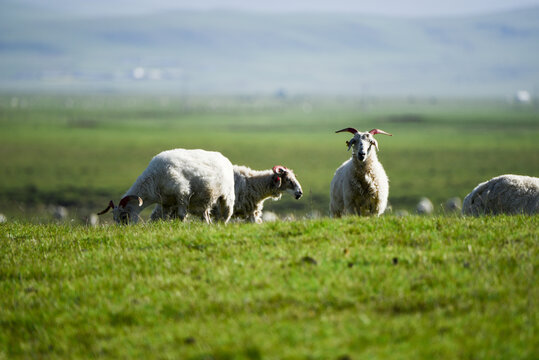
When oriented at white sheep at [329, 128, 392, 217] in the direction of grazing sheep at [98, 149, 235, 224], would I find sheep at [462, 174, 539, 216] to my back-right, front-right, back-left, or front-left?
back-left

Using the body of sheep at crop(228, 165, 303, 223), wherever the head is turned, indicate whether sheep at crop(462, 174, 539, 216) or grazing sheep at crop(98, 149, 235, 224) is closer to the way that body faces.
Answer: the sheep

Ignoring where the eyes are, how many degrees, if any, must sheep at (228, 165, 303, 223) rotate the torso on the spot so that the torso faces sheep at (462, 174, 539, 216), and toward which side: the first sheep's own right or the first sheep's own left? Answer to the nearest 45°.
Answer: approximately 45° to the first sheep's own right

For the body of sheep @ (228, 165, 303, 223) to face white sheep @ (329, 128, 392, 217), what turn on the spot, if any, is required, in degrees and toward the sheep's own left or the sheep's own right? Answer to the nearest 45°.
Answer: approximately 45° to the sheep's own right

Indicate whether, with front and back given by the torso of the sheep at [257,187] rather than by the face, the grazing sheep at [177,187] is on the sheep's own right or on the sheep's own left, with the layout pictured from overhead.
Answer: on the sheep's own right

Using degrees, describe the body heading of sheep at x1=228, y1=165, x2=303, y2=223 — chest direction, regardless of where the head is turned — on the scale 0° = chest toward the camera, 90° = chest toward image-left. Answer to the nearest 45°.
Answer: approximately 270°
